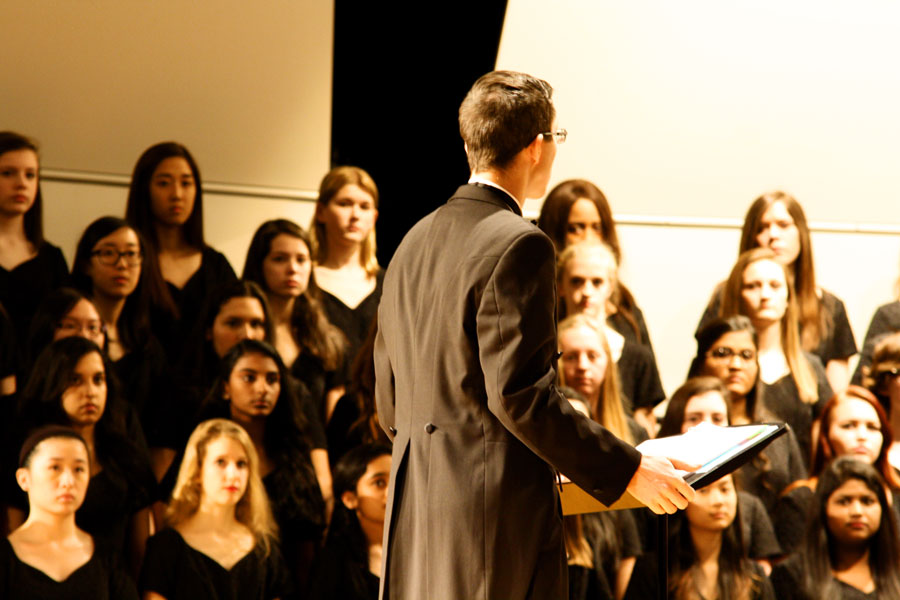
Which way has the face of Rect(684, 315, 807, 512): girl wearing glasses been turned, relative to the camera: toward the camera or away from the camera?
toward the camera

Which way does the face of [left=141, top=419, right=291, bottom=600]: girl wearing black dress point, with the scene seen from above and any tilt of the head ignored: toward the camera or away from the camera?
toward the camera

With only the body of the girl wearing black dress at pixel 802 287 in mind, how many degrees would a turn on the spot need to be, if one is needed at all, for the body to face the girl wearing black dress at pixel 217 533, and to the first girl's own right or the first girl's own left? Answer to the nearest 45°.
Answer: approximately 45° to the first girl's own right

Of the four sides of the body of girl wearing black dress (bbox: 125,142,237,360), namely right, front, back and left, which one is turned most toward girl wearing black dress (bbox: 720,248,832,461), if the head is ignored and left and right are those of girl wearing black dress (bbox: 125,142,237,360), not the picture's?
left

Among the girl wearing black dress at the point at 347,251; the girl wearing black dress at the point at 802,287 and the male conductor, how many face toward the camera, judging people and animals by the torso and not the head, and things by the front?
2

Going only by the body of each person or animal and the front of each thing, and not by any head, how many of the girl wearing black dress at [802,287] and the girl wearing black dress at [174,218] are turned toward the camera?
2

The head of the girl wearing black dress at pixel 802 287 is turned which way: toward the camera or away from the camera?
toward the camera

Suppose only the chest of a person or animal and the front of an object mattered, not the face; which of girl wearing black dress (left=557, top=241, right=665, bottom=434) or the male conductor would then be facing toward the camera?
the girl wearing black dress

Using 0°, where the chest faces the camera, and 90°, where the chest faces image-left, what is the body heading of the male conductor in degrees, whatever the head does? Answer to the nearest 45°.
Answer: approximately 225°

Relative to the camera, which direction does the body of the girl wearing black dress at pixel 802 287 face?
toward the camera

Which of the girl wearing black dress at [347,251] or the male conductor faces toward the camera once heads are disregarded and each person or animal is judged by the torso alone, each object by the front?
the girl wearing black dress

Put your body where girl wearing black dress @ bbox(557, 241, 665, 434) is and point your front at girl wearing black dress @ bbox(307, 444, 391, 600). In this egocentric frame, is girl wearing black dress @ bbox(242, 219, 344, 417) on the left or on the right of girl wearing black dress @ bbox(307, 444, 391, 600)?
right

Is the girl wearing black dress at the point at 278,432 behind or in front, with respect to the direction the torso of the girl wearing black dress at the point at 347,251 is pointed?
in front

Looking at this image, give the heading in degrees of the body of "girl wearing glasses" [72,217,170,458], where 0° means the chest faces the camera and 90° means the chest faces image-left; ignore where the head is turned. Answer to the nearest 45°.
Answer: approximately 315°

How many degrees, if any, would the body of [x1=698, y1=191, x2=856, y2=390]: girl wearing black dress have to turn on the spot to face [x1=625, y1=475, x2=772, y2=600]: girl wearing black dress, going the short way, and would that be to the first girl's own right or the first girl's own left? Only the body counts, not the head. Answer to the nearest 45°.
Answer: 0° — they already face them

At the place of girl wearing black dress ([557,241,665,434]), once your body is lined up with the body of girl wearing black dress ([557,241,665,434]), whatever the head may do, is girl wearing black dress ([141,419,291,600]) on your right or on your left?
on your right

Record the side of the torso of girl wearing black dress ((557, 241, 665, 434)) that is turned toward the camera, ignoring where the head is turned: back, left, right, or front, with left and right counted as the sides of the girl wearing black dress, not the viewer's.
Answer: front

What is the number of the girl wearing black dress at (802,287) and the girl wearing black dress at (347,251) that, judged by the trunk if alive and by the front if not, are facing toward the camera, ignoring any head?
2
